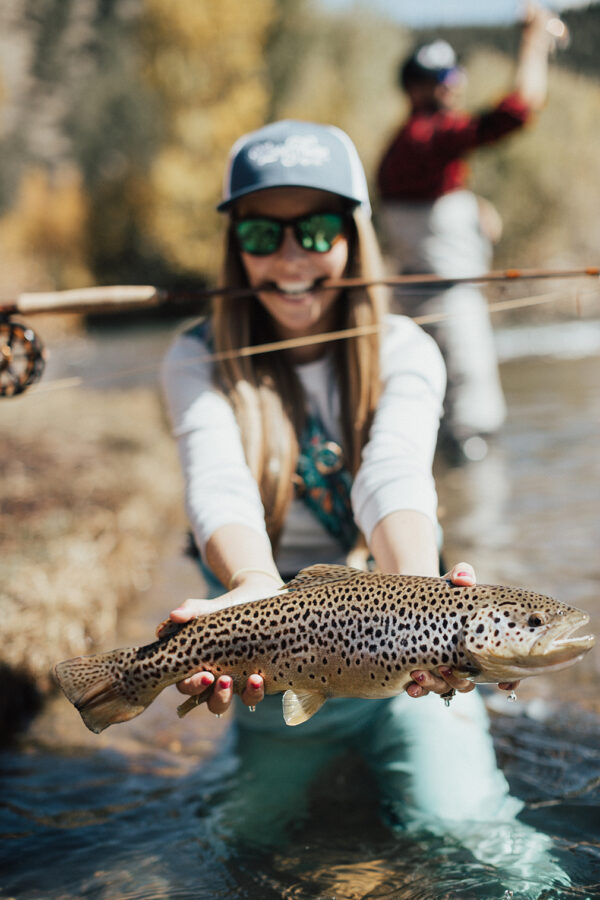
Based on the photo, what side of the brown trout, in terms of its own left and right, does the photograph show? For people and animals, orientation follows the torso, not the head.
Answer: right

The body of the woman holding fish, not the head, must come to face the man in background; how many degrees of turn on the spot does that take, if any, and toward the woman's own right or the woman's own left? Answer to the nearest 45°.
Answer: approximately 180°

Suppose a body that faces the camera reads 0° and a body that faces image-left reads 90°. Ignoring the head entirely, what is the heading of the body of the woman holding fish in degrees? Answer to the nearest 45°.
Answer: approximately 0°
